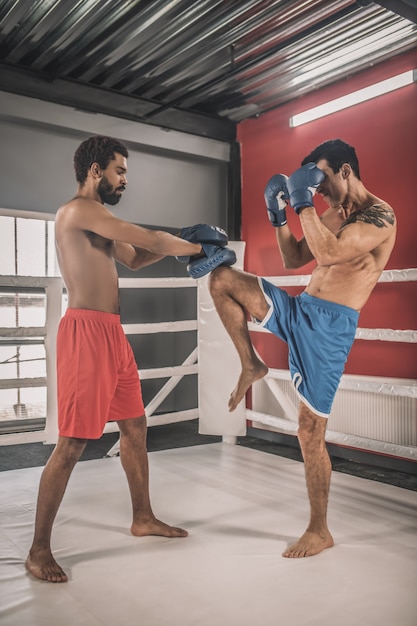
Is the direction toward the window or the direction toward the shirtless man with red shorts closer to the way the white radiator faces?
the shirtless man with red shorts

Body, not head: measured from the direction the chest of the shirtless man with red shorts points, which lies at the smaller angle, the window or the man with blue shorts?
the man with blue shorts

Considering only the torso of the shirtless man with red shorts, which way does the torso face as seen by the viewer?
to the viewer's right

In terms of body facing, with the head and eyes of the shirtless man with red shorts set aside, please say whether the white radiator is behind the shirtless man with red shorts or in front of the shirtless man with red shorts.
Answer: in front

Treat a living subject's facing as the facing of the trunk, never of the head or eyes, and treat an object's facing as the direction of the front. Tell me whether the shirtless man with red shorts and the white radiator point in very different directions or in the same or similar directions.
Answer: very different directions

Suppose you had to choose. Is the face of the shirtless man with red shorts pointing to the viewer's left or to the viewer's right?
to the viewer's right

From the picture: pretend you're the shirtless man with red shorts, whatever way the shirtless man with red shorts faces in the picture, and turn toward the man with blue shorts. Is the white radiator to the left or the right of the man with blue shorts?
left

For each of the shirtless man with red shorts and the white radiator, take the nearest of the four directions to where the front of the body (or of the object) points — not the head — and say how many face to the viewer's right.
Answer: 1

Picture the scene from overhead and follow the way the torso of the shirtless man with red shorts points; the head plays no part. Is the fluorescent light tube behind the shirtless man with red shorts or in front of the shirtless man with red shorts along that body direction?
in front

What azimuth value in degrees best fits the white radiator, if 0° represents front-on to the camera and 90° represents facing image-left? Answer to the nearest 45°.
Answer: approximately 45°
